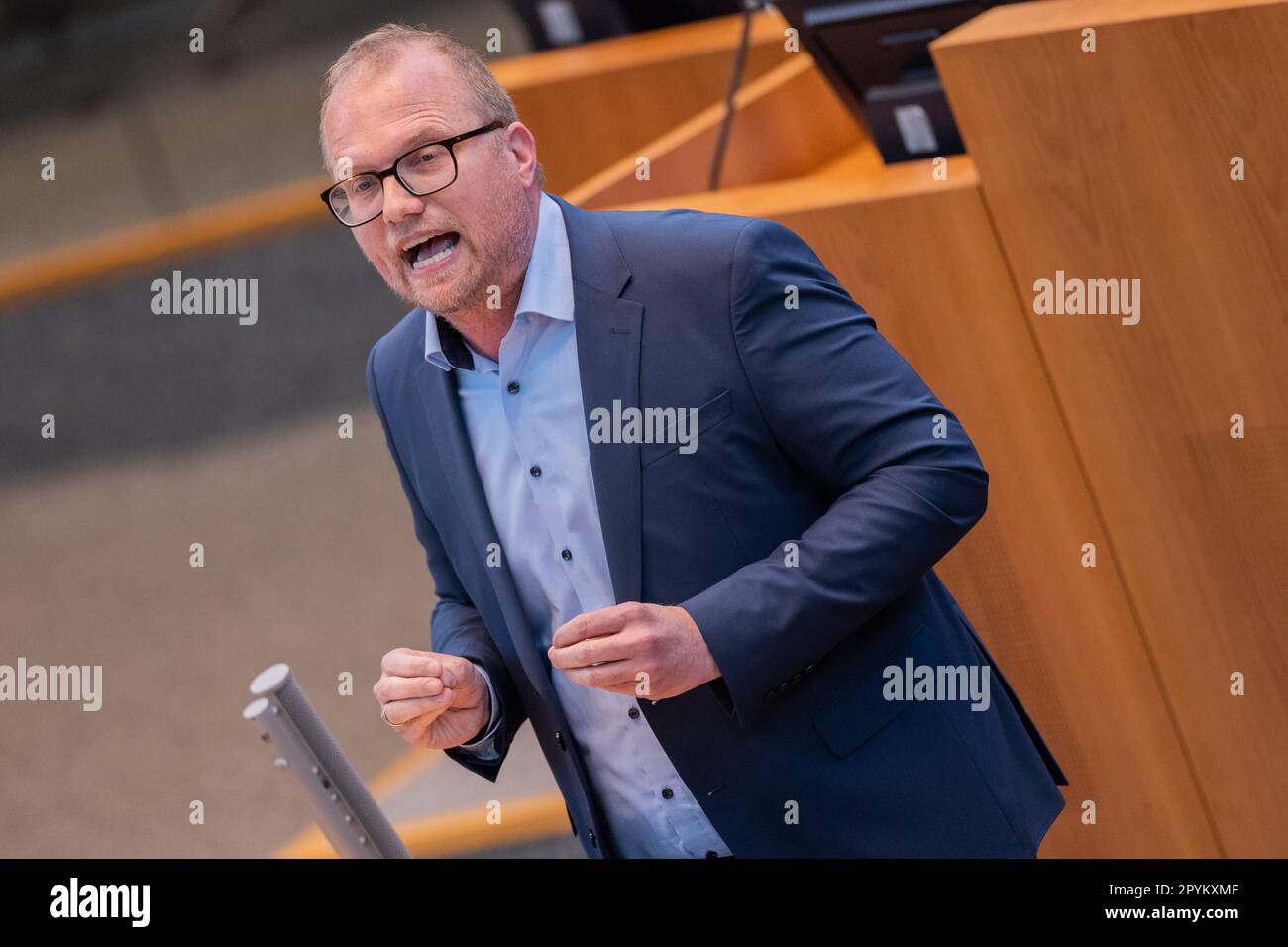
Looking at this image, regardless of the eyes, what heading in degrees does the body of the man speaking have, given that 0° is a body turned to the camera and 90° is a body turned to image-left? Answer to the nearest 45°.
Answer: approximately 45°

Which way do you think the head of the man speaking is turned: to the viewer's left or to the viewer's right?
to the viewer's left
